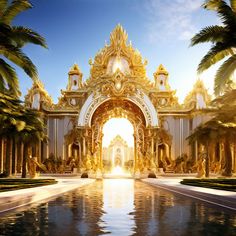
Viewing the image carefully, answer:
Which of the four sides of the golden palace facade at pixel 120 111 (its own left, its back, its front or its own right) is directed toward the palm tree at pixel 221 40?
front

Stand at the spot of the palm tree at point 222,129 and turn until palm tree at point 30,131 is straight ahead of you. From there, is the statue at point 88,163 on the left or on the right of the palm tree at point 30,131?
right

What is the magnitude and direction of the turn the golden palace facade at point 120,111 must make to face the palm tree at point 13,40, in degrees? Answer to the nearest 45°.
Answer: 0° — it already faces it

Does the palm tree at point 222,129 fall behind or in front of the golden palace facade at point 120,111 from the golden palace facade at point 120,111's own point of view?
in front

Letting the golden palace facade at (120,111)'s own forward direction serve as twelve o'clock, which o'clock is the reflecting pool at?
The reflecting pool is roughly at 12 o'clock from the golden palace facade.

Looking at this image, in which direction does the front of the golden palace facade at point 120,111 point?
toward the camera
